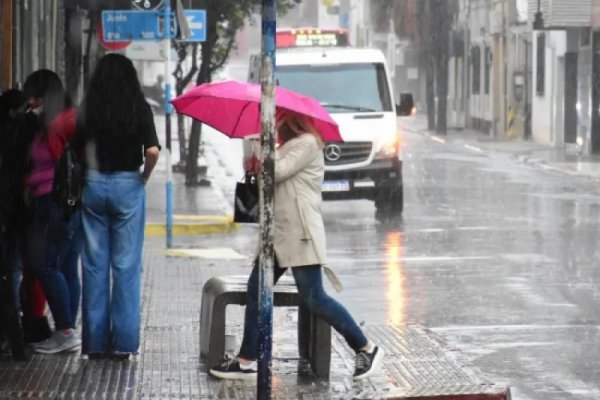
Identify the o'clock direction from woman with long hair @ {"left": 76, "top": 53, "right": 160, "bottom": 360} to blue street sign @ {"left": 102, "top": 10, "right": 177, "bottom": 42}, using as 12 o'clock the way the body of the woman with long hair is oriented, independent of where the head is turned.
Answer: The blue street sign is roughly at 12 o'clock from the woman with long hair.

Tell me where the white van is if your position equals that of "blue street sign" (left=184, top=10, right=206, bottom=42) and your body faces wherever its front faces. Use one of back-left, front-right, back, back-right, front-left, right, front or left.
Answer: back-left

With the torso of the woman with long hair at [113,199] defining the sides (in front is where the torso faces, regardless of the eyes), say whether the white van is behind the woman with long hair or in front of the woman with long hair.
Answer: in front

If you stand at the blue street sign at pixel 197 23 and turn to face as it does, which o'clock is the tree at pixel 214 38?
The tree is roughly at 6 o'clock from the blue street sign.

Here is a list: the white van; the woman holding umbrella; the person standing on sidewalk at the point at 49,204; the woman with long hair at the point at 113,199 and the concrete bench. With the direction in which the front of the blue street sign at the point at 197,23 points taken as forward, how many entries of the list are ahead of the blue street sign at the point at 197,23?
4

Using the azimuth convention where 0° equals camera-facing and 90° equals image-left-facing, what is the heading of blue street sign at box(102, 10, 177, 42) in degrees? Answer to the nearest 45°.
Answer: approximately 0°

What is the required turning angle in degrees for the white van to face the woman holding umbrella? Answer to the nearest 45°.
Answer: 0° — it already faces them

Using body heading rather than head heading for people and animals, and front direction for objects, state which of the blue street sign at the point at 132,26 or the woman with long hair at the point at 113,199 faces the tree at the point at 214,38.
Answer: the woman with long hair

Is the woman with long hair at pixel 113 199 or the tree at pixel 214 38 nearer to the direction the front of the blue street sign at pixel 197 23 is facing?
the woman with long hair

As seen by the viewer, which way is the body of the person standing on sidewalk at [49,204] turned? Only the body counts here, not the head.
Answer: to the viewer's left

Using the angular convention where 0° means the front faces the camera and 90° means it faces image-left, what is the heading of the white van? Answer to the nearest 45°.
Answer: approximately 0°

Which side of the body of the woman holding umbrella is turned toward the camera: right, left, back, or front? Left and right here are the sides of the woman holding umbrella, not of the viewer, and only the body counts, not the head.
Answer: left

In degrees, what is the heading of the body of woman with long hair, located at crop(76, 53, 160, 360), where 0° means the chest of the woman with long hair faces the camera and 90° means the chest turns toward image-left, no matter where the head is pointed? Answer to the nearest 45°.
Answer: approximately 180°
